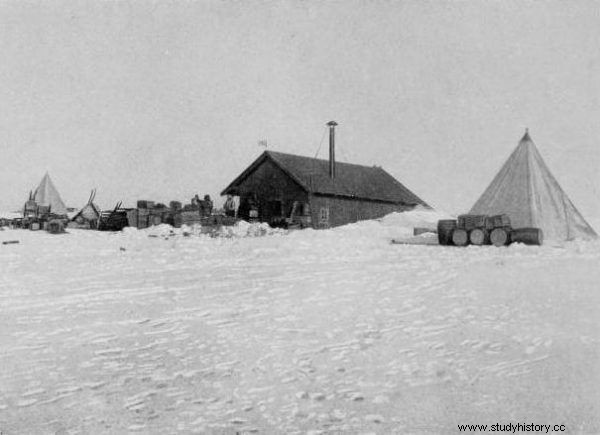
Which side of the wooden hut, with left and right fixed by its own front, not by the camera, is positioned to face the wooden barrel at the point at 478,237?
left

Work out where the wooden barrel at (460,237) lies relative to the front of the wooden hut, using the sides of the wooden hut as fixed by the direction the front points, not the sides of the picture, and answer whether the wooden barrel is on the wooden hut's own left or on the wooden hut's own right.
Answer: on the wooden hut's own left

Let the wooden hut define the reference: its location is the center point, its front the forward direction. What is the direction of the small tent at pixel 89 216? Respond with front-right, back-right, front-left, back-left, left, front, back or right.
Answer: front-right

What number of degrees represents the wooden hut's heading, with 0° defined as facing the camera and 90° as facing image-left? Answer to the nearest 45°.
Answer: approximately 45°

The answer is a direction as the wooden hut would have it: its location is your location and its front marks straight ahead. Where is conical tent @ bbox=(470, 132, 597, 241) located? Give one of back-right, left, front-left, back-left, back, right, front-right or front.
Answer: left

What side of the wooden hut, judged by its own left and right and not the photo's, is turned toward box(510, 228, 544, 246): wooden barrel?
left

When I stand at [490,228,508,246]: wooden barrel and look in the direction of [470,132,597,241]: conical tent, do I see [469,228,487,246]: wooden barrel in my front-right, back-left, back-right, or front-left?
back-left

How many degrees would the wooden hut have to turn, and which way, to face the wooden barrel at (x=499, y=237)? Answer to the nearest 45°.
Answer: approximately 90° to its left
